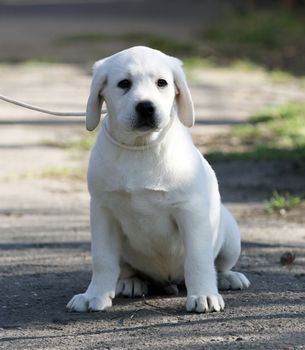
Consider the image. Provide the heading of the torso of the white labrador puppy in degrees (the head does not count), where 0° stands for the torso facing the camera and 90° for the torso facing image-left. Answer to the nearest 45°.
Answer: approximately 0°
